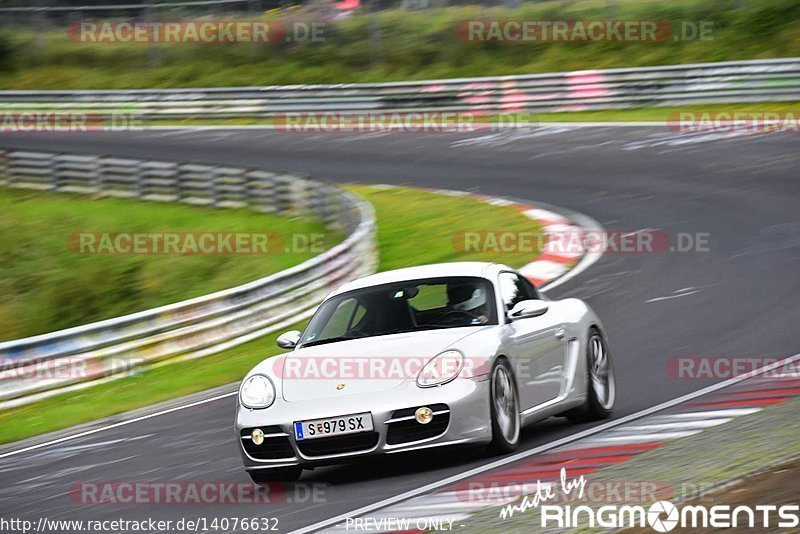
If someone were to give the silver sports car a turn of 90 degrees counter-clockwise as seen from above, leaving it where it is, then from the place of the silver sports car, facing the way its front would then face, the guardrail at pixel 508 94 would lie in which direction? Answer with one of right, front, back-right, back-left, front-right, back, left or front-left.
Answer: back-left

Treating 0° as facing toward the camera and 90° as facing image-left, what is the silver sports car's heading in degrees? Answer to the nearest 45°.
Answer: approximately 45°

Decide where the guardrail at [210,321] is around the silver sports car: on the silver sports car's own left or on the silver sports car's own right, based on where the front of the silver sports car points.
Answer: on the silver sports car's own right
